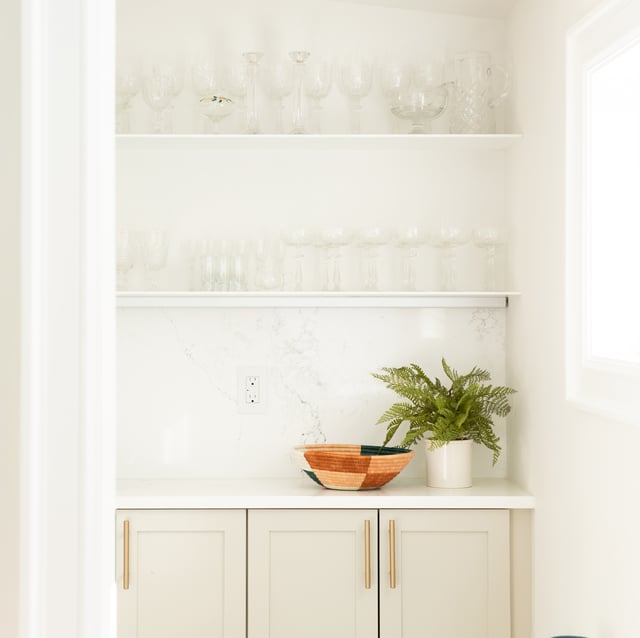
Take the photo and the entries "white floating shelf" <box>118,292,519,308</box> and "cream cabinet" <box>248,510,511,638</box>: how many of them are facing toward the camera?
2

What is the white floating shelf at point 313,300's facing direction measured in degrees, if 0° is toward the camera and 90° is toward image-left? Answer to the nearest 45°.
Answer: approximately 0°
